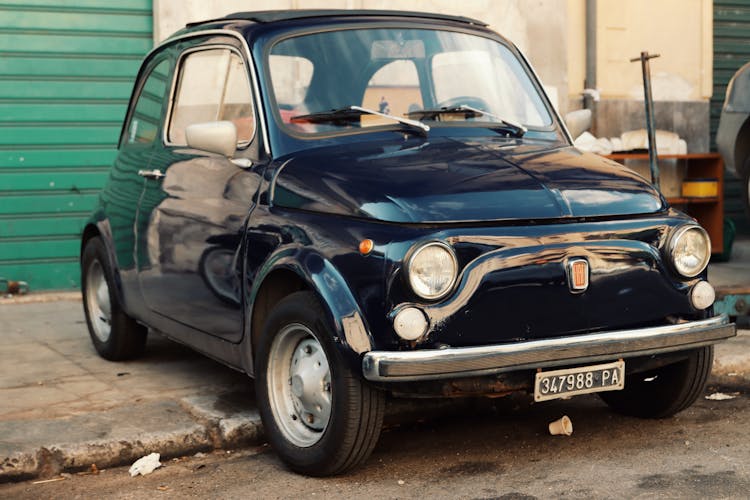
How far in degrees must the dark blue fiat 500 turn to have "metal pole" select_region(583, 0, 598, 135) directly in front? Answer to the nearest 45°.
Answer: approximately 135° to its left

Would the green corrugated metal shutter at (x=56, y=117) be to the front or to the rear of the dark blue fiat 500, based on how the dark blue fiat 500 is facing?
to the rear

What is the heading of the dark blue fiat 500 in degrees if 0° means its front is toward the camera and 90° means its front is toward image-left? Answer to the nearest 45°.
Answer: approximately 315°

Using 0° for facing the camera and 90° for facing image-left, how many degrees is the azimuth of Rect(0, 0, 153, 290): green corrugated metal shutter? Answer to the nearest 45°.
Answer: approximately 0°

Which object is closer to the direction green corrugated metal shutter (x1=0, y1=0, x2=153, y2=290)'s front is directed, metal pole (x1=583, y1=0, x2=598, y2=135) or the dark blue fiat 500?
the dark blue fiat 500

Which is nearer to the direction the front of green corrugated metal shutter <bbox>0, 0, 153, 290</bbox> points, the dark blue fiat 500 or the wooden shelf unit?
the dark blue fiat 500

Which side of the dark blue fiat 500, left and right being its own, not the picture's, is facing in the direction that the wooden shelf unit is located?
left
